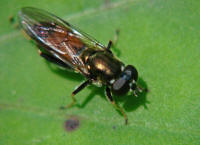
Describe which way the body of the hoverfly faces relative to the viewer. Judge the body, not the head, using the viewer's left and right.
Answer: facing the viewer and to the right of the viewer
